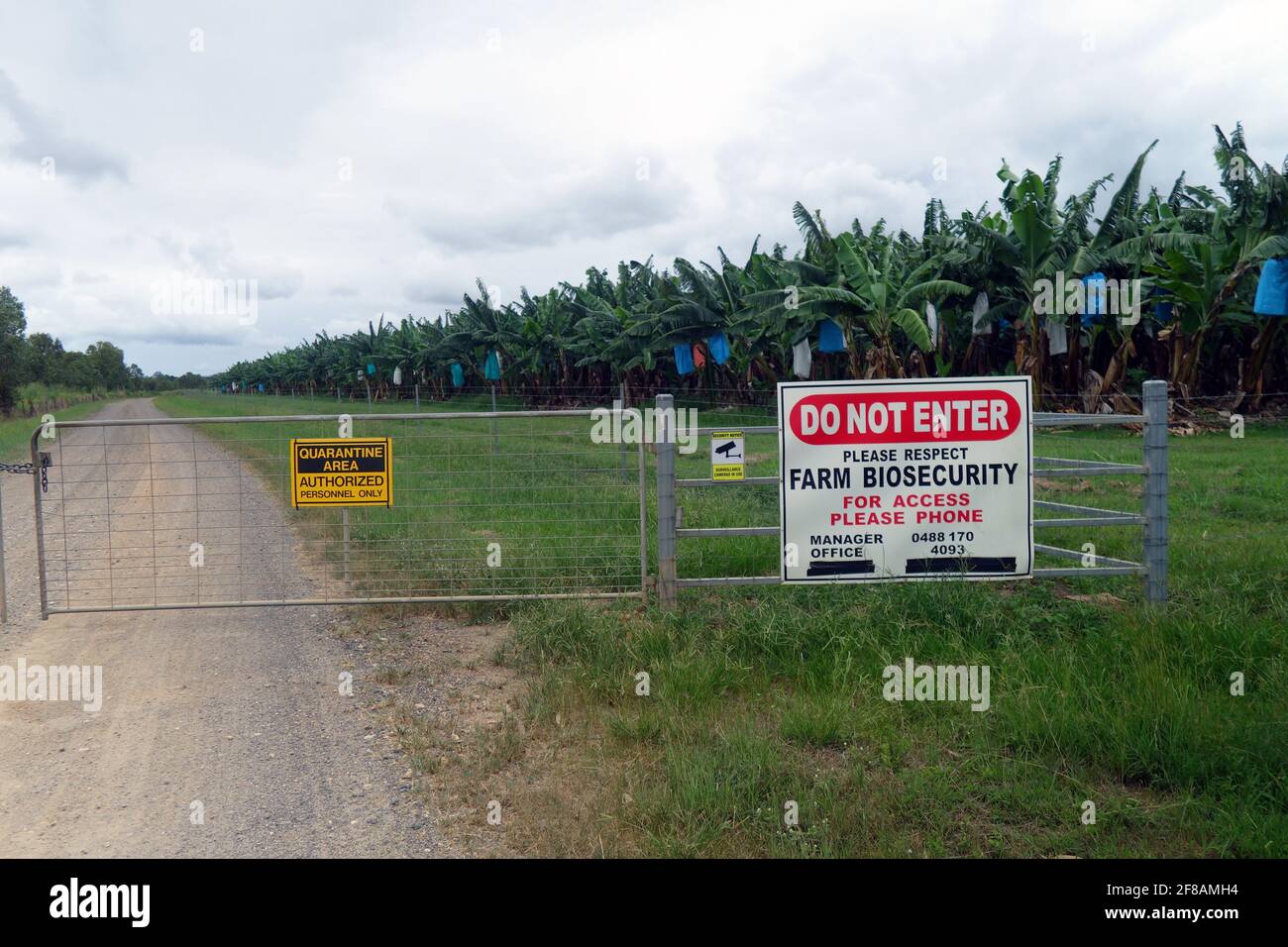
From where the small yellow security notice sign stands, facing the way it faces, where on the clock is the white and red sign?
The white and red sign is roughly at 9 o'clock from the small yellow security notice sign.

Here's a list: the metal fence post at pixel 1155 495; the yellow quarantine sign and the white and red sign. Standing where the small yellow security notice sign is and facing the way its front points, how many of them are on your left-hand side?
2

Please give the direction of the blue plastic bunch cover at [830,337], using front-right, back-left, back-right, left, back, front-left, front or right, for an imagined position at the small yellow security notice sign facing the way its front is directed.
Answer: back

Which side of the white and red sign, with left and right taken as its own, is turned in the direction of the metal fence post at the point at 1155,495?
left

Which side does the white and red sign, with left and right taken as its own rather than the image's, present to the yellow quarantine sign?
right

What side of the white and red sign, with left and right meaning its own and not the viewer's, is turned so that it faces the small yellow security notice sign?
right

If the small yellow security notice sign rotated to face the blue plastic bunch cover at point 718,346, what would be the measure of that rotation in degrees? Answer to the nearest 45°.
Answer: approximately 180°

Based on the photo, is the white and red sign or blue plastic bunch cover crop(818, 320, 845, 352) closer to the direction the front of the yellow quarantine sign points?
the white and red sign
